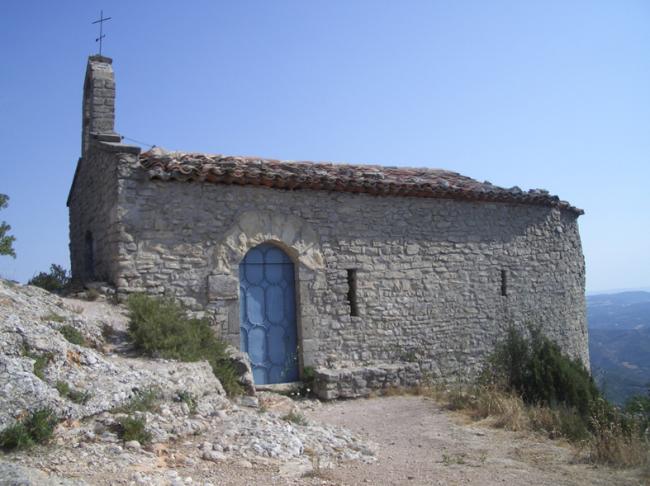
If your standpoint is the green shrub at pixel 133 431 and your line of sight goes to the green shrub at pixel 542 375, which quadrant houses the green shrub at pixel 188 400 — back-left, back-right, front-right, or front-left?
front-left

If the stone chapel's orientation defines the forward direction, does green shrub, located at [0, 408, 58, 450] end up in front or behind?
in front

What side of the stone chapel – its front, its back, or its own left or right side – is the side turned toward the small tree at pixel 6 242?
right

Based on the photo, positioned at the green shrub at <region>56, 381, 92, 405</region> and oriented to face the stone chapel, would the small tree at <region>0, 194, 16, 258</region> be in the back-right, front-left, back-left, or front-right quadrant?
front-left

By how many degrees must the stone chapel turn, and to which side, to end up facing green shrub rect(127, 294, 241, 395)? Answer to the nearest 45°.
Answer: approximately 45° to its right

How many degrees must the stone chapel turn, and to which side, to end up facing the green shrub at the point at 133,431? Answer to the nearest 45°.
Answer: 0° — it already faces it

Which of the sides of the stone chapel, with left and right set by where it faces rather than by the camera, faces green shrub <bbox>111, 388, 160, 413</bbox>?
front

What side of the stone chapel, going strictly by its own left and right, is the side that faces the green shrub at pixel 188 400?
front

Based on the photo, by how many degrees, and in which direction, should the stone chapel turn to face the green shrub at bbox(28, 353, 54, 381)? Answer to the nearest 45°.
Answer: approximately 45° to its right

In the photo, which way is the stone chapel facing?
toward the camera

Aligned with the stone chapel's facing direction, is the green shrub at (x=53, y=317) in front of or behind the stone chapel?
in front

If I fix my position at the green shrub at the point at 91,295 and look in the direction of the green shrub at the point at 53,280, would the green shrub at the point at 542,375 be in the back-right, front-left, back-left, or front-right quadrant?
back-right

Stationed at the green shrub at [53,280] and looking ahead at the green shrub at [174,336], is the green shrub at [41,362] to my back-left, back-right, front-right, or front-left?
front-right
